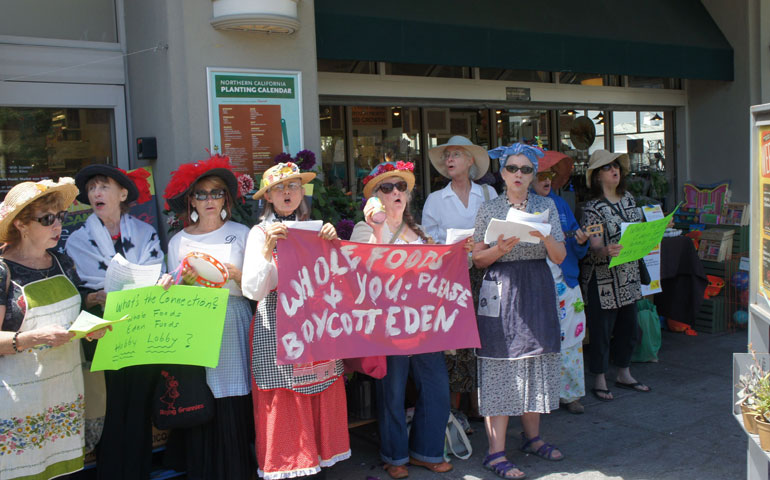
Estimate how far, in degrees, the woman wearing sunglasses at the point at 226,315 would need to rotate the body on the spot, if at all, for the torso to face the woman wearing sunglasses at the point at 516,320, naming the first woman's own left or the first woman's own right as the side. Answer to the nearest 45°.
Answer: approximately 90° to the first woman's own left

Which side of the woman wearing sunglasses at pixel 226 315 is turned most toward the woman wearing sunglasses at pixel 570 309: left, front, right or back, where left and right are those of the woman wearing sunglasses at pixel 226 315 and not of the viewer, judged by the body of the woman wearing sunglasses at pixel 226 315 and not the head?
left

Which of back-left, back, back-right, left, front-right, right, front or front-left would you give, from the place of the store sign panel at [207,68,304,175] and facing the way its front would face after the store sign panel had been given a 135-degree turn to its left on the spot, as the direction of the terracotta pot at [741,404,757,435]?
right

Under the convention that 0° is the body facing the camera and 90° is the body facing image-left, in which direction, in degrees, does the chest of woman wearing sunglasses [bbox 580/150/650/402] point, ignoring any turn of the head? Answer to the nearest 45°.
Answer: approximately 315°

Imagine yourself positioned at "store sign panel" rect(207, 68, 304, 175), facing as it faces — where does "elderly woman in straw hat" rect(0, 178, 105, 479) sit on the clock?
The elderly woman in straw hat is roughly at 1 o'clock from the store sign panel.

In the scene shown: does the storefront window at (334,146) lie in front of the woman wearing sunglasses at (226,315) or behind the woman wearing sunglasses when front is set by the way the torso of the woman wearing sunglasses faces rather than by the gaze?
behind

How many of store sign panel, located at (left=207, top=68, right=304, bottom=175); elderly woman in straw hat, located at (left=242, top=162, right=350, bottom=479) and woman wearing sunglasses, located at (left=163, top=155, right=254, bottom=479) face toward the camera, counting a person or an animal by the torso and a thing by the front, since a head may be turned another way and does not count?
3

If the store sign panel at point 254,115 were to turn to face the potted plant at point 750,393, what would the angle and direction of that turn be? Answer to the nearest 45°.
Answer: approximately 45° to its left

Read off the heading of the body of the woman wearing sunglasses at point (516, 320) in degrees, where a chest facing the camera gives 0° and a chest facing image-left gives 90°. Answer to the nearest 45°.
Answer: approximately 0°

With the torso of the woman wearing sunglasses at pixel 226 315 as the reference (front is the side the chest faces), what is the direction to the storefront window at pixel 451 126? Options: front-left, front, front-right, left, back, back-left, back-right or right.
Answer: back-left

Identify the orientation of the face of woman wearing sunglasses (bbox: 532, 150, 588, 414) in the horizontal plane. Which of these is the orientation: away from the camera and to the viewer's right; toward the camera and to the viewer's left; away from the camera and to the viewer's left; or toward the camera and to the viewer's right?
toward the camera and to the viewer's left

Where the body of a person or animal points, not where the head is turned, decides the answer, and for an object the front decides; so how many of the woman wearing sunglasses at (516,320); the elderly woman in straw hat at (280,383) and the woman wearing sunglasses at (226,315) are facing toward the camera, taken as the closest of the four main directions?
3

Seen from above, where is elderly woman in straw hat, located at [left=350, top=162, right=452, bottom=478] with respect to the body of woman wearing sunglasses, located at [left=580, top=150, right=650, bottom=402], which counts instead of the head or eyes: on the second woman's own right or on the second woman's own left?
on the second woman's own right

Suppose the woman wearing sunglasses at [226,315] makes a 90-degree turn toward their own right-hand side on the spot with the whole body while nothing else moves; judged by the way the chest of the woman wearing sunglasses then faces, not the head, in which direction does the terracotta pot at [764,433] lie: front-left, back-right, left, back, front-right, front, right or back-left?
back-left
